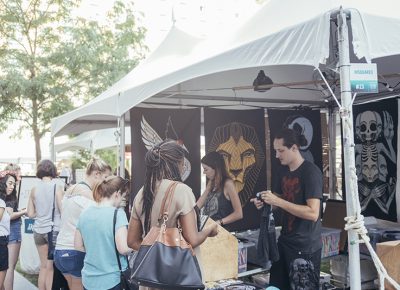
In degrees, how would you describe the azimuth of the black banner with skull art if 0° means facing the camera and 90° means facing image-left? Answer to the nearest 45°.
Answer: approximately 45°

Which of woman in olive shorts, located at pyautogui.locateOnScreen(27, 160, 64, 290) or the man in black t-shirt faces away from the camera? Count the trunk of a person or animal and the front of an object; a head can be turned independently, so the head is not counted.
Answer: the woman in olive shorts

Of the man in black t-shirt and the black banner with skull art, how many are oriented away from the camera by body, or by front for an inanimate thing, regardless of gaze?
0

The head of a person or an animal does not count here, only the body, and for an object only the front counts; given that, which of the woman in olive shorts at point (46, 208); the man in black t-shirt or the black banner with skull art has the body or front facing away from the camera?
the woman in olive shorts

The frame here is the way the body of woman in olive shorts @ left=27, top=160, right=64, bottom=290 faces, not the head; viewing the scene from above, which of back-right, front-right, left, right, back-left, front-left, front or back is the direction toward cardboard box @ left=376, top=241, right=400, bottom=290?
back-right

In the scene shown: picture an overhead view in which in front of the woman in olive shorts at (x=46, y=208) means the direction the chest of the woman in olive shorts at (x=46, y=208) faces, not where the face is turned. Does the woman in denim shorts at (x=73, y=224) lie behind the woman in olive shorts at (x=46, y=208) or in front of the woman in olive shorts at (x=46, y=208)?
behind

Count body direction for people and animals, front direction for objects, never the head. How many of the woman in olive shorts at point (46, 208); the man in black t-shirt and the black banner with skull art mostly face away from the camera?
1

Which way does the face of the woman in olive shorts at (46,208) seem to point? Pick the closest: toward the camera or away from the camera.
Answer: away from the camera

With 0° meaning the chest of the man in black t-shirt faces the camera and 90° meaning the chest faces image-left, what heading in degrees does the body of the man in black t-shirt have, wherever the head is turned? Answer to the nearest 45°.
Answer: approximately 45°

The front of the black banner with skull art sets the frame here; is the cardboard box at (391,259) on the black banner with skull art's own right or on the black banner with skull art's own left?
on the black banner with skull art's own left

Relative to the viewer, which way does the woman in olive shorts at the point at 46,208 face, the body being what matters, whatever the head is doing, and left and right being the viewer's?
facing away from the viewer
